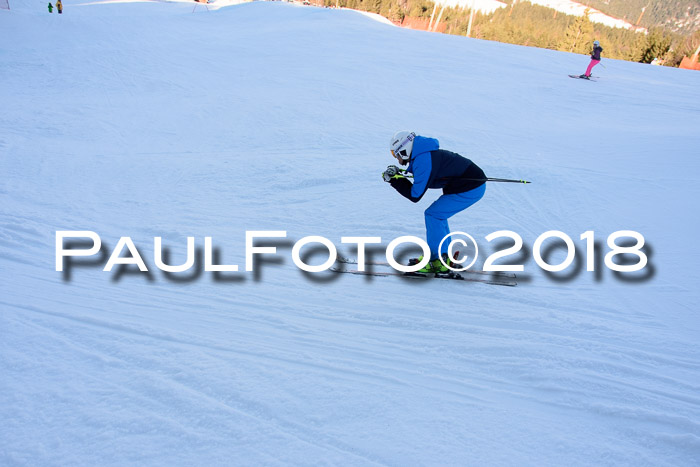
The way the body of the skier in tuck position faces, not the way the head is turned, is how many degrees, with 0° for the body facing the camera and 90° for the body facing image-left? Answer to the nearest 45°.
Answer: approximately 90°

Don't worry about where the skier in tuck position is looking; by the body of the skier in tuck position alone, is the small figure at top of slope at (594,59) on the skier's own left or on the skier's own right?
on the skier's own right

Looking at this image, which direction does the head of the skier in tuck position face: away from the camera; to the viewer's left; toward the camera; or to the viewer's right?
to the viewer's left
